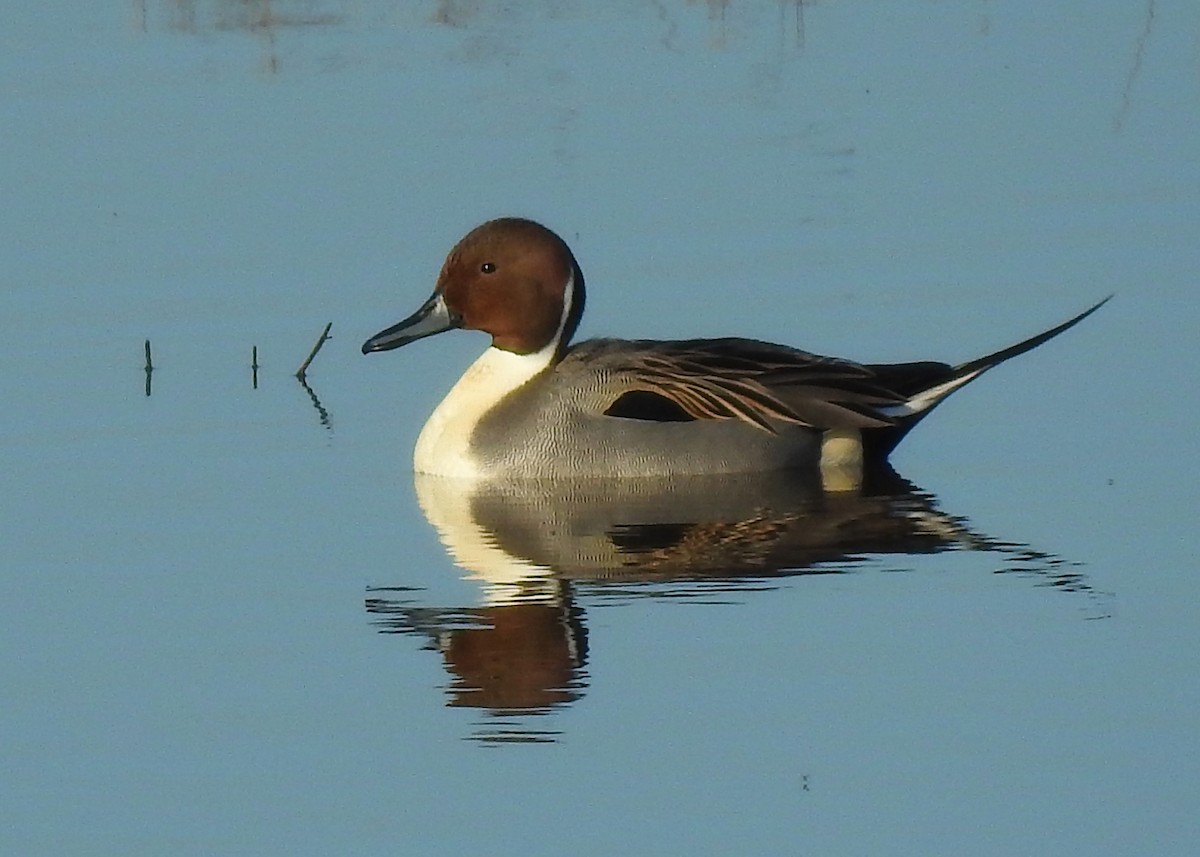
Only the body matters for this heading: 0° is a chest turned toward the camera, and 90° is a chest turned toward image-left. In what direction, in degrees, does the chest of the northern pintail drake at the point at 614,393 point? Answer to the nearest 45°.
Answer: approximately 90°
